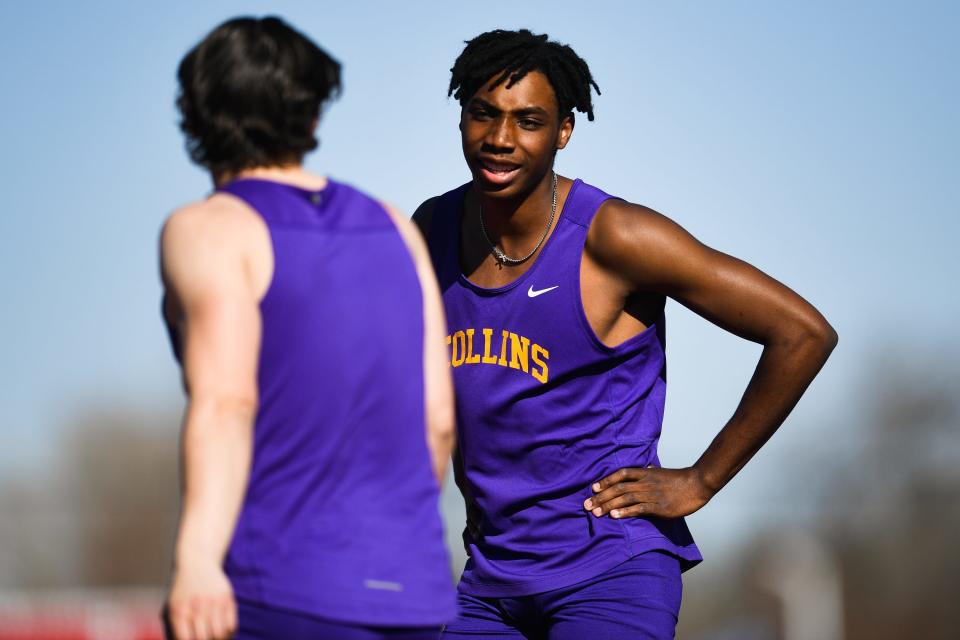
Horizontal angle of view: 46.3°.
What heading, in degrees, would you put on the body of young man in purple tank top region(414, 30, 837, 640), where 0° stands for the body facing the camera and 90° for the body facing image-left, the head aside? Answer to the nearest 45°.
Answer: approximately 45°

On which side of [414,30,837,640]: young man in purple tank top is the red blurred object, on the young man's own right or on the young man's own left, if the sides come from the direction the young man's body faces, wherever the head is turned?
on the young man's own right

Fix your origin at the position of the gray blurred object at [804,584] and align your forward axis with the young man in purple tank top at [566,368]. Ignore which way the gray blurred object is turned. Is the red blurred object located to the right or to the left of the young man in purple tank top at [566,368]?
right

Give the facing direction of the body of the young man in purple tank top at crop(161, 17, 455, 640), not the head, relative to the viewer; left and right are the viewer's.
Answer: facing away from the viewer and to the left of the viewer

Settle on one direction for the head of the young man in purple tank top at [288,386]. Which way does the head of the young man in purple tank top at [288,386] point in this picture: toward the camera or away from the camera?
away from the camera

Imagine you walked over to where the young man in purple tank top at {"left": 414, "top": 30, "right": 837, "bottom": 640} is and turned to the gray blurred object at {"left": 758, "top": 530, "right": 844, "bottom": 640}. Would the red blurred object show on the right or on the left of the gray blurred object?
left

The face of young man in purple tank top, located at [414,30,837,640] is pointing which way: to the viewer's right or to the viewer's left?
to the viewer's left

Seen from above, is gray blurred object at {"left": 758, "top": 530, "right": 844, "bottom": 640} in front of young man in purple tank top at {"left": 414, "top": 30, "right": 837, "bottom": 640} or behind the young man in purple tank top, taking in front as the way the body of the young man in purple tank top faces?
behind

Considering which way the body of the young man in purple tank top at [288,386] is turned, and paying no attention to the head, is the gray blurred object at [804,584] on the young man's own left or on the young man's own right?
on the young man's own right
